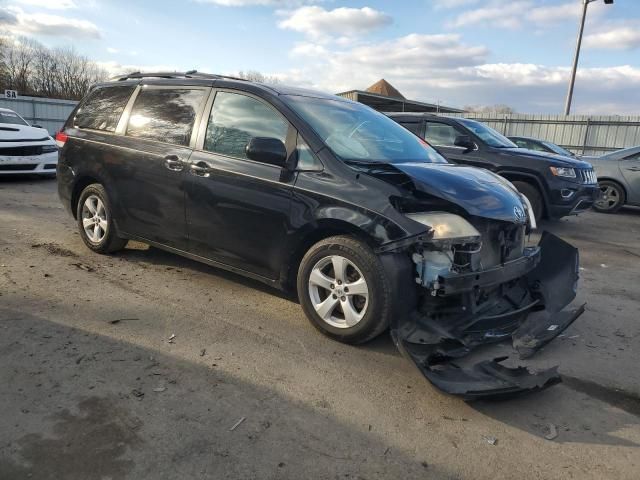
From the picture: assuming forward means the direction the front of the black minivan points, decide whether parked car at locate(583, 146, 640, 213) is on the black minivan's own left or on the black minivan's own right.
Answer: on the black minivan's own left

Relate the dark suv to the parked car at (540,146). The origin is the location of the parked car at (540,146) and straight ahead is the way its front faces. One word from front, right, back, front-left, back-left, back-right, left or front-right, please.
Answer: front-right

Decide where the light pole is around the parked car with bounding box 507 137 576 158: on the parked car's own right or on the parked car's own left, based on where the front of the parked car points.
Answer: on the parked car's own left

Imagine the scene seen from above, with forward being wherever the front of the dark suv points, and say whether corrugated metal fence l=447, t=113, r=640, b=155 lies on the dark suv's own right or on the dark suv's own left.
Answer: on the dark suv's own left

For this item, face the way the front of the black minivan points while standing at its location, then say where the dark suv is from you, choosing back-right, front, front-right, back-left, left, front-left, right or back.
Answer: left

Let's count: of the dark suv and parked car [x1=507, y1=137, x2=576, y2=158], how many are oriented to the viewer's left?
0

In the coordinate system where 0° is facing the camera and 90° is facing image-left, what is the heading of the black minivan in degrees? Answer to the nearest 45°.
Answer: approximately 315°

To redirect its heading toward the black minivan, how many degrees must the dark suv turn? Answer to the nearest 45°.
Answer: approximately 45° to its right

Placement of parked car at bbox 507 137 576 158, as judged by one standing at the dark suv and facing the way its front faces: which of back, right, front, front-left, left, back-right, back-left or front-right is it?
back-left
